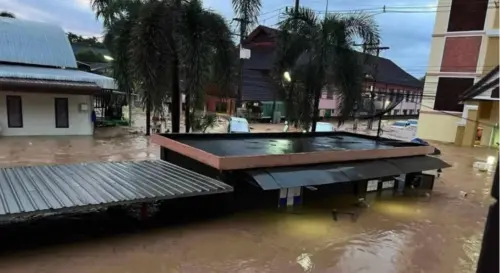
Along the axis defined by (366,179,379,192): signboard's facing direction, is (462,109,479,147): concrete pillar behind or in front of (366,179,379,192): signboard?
behind

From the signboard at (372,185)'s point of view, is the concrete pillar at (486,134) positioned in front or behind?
behind

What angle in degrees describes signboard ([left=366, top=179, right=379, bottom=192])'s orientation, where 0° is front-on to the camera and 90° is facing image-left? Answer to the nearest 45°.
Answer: approximately 0°

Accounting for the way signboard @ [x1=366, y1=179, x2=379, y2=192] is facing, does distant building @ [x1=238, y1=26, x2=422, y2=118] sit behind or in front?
behind

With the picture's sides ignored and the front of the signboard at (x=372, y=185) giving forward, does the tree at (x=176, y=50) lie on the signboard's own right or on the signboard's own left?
on the signboard's own right
